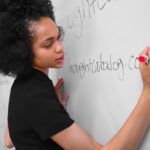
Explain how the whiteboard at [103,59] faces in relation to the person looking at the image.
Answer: facing the viewer and to the left of the viewer
